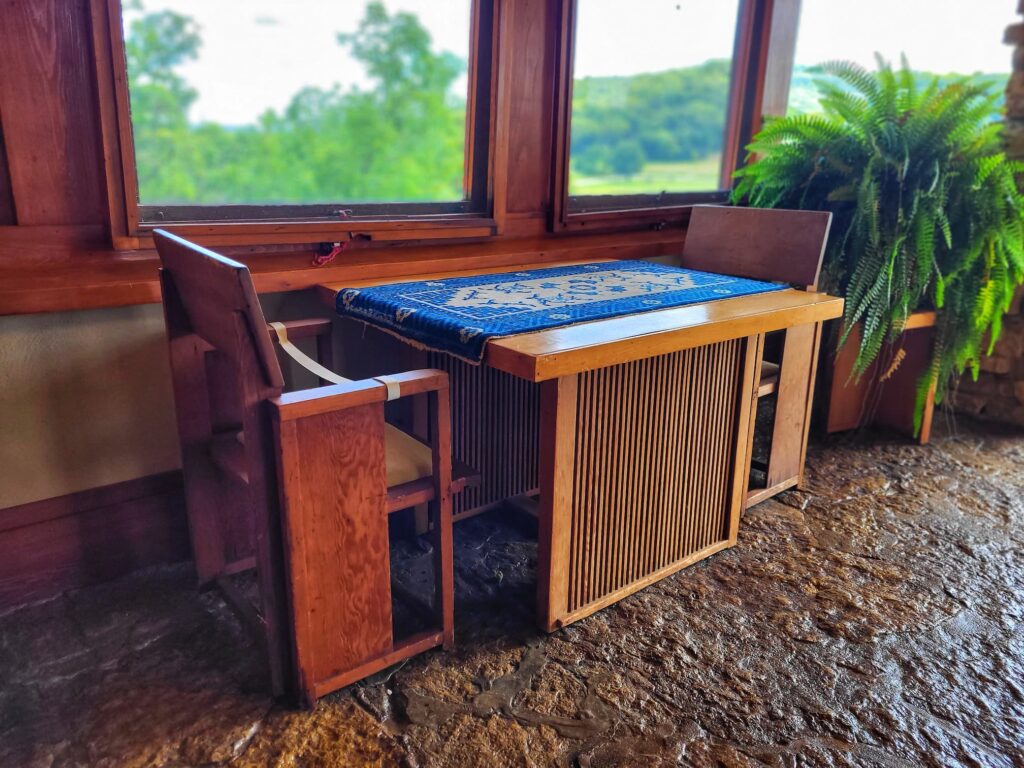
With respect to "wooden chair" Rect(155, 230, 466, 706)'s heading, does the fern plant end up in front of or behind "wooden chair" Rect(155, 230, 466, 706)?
in front

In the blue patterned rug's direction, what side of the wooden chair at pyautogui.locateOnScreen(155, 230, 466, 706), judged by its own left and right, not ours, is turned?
front

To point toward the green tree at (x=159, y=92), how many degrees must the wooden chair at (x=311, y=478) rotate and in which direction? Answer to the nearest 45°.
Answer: approximately 45° to its left

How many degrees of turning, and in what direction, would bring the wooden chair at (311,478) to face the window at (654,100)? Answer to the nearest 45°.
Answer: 0° — it already faces it

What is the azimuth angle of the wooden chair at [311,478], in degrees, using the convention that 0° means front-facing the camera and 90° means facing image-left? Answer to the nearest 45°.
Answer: approximately 225°

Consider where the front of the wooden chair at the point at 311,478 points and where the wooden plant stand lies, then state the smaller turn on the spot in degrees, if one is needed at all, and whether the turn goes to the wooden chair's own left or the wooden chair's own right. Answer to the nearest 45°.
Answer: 0° — it already faces it

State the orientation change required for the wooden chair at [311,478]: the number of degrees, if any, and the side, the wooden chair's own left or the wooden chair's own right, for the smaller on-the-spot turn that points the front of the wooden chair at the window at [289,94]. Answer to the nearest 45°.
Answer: approximately 45° to the wooden chair's own left

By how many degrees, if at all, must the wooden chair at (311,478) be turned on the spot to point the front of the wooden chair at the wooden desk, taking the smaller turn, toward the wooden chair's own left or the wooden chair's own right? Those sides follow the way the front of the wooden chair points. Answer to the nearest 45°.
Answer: approximately 45° to the wooden chair's own right
